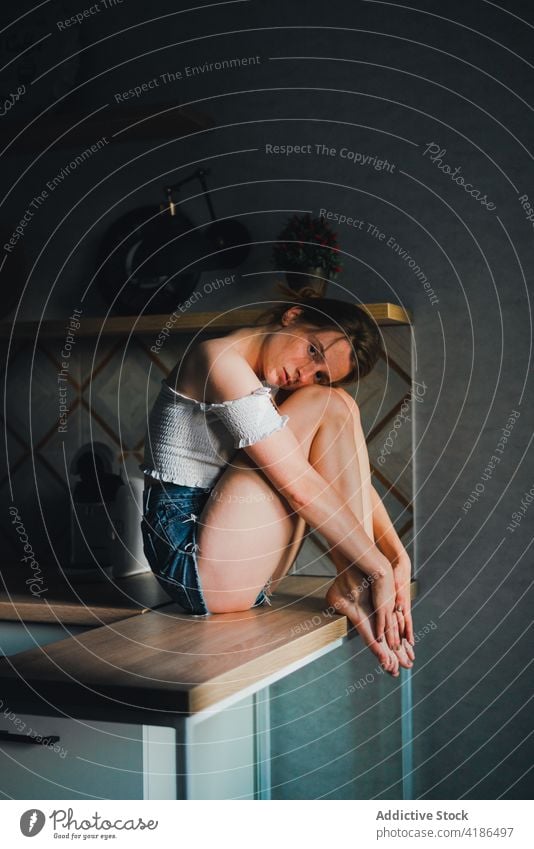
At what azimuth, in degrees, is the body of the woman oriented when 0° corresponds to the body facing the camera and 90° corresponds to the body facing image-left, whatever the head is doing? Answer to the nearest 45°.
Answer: approximately 270°
